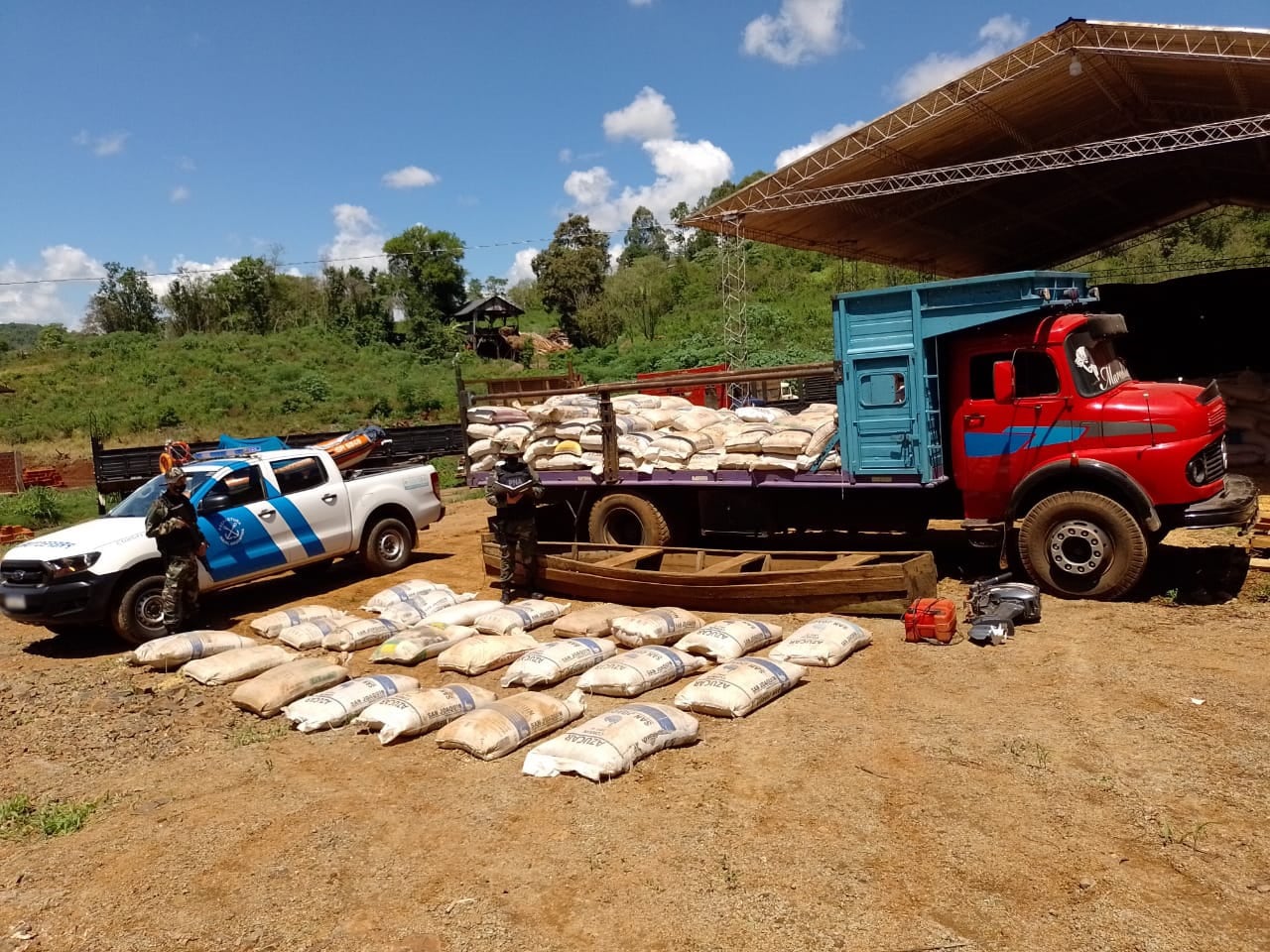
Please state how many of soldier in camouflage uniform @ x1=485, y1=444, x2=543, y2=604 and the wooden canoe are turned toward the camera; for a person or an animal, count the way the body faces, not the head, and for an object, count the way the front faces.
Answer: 1

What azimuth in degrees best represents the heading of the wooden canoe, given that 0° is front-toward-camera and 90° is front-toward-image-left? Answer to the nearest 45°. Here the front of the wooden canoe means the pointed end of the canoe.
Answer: approximately 90°

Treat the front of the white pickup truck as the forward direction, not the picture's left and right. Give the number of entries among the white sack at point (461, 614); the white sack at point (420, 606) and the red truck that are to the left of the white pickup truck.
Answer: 3

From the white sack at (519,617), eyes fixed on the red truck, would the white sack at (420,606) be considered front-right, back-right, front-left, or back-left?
back-left

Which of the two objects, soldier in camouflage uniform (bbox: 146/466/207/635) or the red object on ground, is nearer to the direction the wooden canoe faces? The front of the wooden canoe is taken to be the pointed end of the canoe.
the soldier in camouflage uniform

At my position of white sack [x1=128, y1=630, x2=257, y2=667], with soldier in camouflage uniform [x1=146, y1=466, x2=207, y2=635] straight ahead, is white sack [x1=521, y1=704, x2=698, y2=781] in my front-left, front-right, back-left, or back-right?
back-right

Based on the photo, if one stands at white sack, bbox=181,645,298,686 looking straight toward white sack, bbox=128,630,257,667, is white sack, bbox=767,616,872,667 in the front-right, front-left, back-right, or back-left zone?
back-right

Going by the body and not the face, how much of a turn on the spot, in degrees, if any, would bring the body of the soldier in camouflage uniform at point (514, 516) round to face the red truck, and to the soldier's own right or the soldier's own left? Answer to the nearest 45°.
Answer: approximately 90° to the soldier's own left

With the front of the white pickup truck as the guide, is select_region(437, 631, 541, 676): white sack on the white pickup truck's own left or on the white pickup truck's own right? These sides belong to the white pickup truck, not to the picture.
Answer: on the white pickup truck's own left

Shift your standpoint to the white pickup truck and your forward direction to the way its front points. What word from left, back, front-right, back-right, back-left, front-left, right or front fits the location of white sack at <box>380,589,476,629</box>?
left

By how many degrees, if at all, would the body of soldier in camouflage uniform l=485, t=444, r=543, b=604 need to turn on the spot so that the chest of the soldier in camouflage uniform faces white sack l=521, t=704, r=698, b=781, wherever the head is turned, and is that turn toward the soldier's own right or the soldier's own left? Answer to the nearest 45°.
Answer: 0° — they already face it

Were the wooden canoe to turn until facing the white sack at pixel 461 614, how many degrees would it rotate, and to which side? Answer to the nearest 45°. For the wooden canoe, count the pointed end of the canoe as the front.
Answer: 0° — it already faces it
